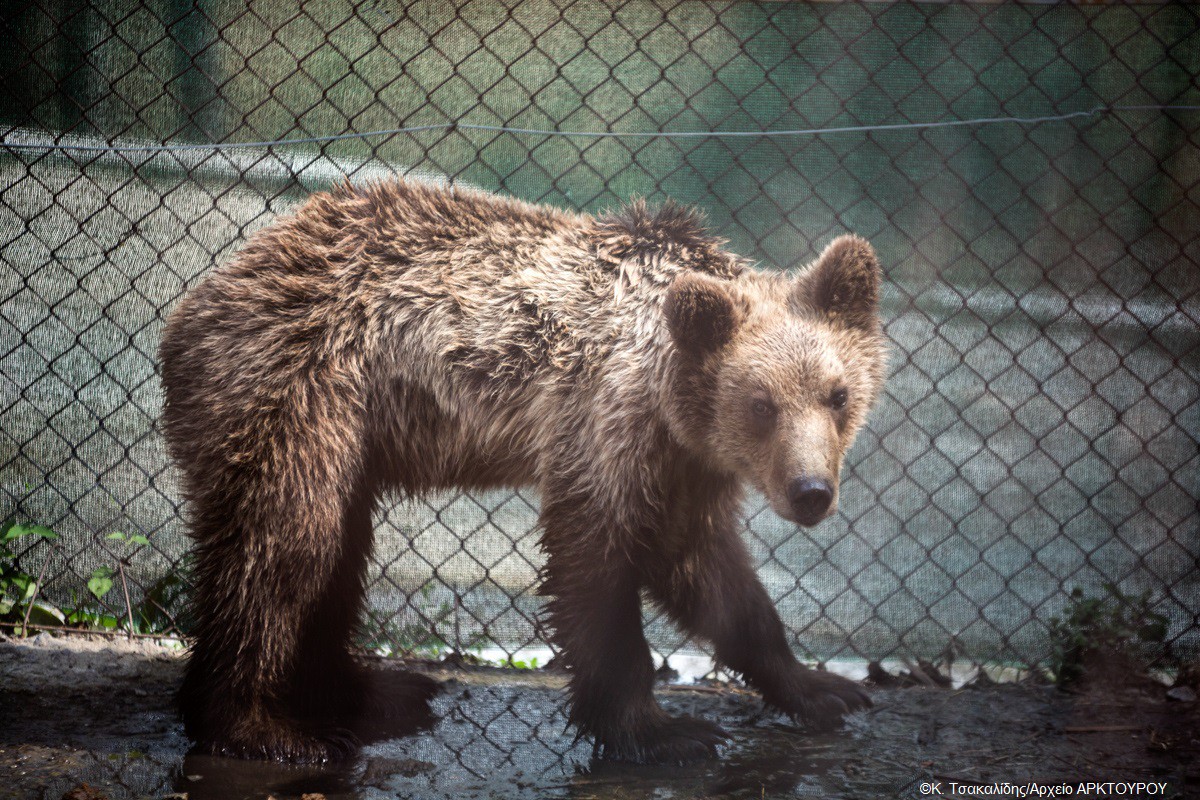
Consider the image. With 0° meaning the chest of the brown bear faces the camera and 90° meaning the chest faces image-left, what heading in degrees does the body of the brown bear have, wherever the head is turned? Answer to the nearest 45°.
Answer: approximately 270°

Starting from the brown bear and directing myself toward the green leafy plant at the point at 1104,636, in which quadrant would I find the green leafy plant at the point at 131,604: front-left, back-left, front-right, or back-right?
back-left

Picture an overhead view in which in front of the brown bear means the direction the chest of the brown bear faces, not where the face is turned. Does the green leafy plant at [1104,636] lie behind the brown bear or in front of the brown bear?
in front

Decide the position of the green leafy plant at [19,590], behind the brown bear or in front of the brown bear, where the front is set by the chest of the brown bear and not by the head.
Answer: behind

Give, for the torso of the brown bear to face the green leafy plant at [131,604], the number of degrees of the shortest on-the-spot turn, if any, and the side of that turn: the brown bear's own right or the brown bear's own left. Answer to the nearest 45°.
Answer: approximately 135° to the brown bear's own left

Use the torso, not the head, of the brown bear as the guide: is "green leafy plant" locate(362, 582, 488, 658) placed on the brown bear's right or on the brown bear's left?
on the brown bear's left

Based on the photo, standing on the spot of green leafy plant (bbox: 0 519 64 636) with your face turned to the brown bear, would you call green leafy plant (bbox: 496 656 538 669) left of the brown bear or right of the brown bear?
left

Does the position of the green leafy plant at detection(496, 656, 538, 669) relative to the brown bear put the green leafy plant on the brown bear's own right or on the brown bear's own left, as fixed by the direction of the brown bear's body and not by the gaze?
on the brown bear's own left
